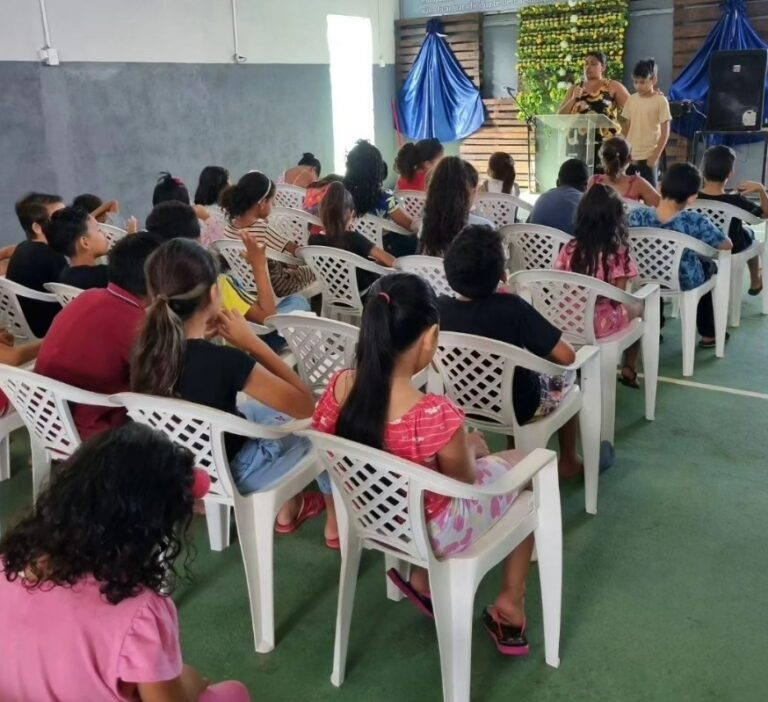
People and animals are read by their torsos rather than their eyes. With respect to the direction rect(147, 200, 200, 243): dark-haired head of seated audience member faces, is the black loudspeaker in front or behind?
in front

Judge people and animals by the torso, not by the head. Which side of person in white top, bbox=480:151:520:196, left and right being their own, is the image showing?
back

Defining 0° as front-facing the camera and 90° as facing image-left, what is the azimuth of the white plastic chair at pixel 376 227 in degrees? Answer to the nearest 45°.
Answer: approximately 225°

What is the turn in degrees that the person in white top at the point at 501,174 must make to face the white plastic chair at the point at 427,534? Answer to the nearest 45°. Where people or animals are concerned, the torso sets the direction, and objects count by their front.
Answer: approximately 180°

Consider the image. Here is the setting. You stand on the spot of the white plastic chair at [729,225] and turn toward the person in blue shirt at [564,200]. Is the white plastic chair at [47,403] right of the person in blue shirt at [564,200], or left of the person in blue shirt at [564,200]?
left

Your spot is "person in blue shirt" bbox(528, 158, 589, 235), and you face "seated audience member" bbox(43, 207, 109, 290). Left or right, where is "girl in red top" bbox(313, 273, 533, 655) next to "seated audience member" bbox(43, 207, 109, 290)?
left

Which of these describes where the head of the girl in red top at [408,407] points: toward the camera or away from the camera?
away from the camera

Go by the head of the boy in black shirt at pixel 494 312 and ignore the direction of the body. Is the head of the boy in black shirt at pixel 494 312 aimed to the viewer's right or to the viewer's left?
to the viewer's right

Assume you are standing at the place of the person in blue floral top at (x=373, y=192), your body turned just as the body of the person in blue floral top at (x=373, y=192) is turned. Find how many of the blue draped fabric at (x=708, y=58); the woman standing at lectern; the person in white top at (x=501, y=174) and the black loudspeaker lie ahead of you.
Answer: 4

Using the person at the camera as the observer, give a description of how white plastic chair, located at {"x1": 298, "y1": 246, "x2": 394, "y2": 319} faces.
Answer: facing away from the viewer and to the right of the viewer

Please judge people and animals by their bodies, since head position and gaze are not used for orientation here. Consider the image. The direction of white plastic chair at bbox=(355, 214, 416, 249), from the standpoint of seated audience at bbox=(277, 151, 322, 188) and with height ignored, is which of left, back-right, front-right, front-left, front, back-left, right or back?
back-right

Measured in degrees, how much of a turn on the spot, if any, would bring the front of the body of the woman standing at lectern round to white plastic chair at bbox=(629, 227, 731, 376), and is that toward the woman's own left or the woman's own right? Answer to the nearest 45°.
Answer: approximately 45° to the woman's own left

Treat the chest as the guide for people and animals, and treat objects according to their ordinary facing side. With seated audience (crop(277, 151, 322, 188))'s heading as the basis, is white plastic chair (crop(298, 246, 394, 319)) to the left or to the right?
on their right

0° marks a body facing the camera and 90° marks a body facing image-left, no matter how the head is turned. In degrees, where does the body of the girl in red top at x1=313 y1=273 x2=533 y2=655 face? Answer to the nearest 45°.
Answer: approximately 225°

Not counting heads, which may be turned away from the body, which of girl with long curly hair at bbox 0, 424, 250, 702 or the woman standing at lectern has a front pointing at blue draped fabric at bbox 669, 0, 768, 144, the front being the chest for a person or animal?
the girl with long curly hair

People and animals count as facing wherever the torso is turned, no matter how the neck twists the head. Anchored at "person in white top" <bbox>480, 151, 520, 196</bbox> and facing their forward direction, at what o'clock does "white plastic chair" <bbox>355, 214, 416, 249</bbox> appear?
The white plastic chair is roughly at 7 o'clock from the person in white top.

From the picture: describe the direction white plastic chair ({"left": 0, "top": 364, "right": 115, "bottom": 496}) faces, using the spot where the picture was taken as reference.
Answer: facing away from the viewer and to the right of the viewer

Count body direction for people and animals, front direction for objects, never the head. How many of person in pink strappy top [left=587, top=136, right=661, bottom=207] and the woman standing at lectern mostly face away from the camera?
1
